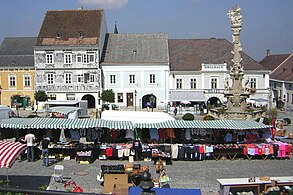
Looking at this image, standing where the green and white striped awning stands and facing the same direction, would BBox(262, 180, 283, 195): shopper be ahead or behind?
ahead

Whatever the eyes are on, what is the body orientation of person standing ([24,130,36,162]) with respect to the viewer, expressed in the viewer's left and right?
facing away from the viewer

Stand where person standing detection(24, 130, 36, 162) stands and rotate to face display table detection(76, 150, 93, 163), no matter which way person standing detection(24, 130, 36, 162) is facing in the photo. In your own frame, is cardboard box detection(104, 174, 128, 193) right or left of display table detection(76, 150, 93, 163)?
right

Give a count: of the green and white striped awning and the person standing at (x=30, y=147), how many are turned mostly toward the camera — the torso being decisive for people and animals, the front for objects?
1

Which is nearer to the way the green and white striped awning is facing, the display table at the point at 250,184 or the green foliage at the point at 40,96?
the display table

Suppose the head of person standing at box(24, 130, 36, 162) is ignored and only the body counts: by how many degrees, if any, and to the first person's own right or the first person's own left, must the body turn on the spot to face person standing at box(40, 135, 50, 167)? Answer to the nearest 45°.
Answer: approximately 135° to the first person's own right

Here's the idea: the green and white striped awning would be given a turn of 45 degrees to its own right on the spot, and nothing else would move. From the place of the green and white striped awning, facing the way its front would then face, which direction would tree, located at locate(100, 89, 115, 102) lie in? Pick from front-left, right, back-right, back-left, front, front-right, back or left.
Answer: back-right

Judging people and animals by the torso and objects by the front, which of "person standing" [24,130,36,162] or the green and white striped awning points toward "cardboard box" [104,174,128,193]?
the green and white striped awning

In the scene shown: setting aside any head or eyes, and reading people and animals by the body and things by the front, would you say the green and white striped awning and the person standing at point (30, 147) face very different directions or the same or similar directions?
very different directions
